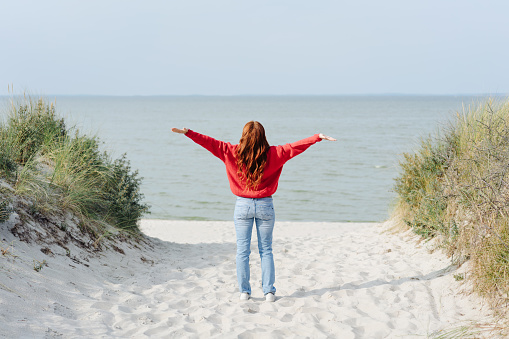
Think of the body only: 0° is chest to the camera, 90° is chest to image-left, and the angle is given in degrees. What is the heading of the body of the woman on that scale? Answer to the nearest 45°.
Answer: approximately 180°

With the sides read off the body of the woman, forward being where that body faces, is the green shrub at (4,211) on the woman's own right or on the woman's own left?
on the woman's own left

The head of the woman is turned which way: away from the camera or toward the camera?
away from the camera

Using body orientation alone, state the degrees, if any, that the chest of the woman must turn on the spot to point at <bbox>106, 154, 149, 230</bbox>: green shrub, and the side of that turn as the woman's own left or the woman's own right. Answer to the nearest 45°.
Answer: approximately 45° to the woman's own left

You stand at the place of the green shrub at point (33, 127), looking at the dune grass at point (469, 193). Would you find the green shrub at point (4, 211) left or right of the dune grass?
right
